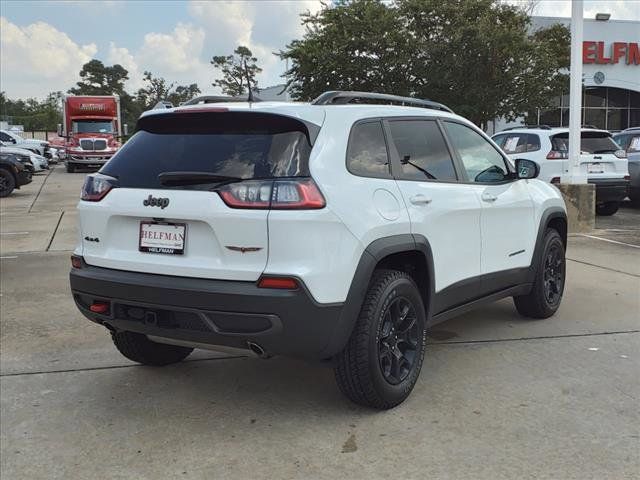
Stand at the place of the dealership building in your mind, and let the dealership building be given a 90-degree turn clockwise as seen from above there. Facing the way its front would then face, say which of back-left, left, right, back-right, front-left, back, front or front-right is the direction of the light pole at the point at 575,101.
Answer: left

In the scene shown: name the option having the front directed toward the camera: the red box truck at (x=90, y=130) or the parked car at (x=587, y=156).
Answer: the red box truck

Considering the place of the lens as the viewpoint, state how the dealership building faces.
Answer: facing the viewer

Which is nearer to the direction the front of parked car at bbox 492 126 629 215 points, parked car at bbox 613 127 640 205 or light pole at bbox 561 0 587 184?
the parked car

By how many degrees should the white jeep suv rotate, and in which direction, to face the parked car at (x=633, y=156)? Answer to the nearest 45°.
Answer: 0° — it already faces it

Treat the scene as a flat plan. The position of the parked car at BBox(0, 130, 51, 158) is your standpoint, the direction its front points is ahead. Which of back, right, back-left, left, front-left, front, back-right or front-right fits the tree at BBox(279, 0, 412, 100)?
front

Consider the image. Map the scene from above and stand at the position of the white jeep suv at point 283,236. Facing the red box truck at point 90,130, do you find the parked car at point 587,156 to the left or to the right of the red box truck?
right

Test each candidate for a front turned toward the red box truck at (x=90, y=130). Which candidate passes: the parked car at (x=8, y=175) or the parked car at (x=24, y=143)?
the parked car at (x=24, y=143)

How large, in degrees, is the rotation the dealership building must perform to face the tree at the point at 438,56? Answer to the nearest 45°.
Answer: approximately 45° to its right

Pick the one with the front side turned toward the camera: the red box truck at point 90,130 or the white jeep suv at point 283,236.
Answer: the red box truck

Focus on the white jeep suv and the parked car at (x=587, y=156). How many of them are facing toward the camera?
0

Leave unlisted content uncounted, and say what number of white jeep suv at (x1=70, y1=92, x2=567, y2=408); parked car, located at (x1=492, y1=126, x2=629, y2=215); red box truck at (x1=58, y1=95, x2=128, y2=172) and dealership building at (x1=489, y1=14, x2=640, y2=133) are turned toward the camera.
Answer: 2

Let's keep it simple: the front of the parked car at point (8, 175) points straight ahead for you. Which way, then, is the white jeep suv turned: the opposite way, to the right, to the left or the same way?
to the left

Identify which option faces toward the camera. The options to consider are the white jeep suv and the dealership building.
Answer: the dealership building

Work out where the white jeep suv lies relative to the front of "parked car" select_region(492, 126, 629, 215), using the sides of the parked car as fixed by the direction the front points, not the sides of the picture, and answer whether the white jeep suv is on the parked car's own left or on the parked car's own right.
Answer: on the parked car's own left

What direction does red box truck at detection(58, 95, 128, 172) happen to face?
toward the camera

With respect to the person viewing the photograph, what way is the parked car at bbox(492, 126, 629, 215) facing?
facing away from the viewer and to the left of the viewer

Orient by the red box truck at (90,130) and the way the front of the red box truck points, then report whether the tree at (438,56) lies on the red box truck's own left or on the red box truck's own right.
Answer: on the red box truck's own left
